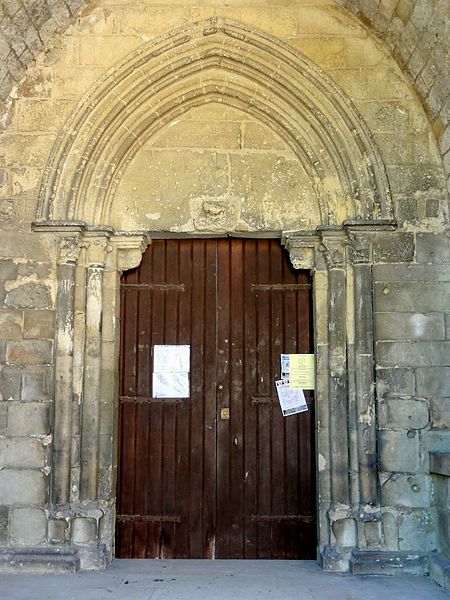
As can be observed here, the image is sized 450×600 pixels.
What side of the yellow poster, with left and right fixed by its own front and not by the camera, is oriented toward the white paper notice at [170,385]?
right

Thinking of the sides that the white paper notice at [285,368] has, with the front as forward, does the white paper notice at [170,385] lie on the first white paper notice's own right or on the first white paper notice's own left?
on the first white paper notice's own right

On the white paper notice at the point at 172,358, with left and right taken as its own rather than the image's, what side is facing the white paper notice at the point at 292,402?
left

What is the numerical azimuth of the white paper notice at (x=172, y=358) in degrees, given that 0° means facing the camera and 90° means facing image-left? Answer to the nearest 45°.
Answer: approximately 0°

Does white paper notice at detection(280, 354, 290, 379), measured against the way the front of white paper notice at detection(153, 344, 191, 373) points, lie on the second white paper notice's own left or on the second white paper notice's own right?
on the second white paper notice's own left

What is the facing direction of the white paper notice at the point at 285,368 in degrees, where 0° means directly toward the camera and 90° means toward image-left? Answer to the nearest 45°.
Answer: approximately 0°

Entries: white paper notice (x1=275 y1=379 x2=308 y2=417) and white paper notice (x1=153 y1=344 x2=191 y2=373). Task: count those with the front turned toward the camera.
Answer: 2
